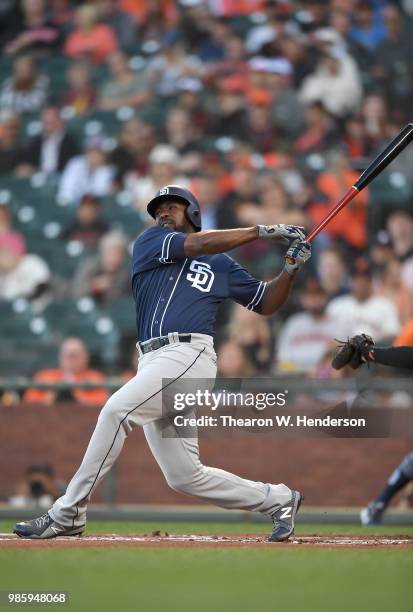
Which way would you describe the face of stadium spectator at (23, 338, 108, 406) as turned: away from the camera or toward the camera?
toward the camera

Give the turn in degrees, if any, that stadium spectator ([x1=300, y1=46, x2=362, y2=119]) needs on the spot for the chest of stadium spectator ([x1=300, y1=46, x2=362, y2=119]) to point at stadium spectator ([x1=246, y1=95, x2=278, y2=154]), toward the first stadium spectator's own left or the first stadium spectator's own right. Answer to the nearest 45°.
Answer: approximately 45° to the first stadium spectator's own right

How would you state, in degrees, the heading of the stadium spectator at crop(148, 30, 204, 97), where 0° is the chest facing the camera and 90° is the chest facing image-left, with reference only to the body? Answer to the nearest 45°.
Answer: approximately 0°

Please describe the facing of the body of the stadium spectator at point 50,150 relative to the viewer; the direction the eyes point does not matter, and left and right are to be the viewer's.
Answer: facing the viewer

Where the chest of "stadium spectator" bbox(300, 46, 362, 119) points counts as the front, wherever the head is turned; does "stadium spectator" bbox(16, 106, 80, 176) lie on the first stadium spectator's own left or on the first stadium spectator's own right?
on the first stadium spectator's own right

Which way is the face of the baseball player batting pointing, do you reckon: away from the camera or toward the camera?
toward the camera

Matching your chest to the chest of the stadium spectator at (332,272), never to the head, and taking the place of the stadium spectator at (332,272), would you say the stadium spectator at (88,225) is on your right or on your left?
on your right

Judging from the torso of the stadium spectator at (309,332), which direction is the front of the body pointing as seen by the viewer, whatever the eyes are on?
toward the camera

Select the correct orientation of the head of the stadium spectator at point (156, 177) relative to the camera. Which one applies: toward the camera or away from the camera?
toward the camera

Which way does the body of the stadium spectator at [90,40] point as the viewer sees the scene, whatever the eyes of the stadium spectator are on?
toward the camera

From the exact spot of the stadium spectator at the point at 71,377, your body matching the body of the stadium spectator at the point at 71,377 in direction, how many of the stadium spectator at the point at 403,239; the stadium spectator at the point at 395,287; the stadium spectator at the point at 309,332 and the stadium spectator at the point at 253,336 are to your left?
4

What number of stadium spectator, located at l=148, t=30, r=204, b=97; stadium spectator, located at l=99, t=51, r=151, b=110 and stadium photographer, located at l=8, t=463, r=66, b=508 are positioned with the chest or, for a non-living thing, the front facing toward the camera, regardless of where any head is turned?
3

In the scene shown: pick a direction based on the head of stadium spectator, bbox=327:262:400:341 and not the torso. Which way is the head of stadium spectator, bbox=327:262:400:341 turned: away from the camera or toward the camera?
toward the camera

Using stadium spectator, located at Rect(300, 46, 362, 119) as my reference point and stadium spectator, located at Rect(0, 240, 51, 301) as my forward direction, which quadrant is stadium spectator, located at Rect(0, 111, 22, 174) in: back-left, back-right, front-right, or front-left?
front-right

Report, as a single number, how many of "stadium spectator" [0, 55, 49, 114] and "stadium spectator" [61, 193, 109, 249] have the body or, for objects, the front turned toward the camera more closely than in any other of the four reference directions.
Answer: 2

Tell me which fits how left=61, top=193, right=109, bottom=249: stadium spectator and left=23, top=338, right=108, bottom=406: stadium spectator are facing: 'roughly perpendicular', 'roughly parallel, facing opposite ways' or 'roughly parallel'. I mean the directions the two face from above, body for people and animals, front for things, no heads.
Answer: roughly parallel

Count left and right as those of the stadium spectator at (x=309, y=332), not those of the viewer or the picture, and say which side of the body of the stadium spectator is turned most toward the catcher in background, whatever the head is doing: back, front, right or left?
front

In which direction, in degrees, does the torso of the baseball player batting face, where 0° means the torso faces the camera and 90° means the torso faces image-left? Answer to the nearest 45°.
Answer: approximately 45°

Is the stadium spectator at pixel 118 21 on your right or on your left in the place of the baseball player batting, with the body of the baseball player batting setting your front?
on your right

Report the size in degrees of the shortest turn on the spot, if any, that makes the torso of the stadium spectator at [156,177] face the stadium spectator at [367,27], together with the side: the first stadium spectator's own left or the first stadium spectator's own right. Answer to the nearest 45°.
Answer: approximately 90° to the first stadium spectator's own left

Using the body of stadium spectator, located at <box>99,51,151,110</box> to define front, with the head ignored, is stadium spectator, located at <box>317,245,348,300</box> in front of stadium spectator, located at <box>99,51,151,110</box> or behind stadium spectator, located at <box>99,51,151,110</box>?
in front
